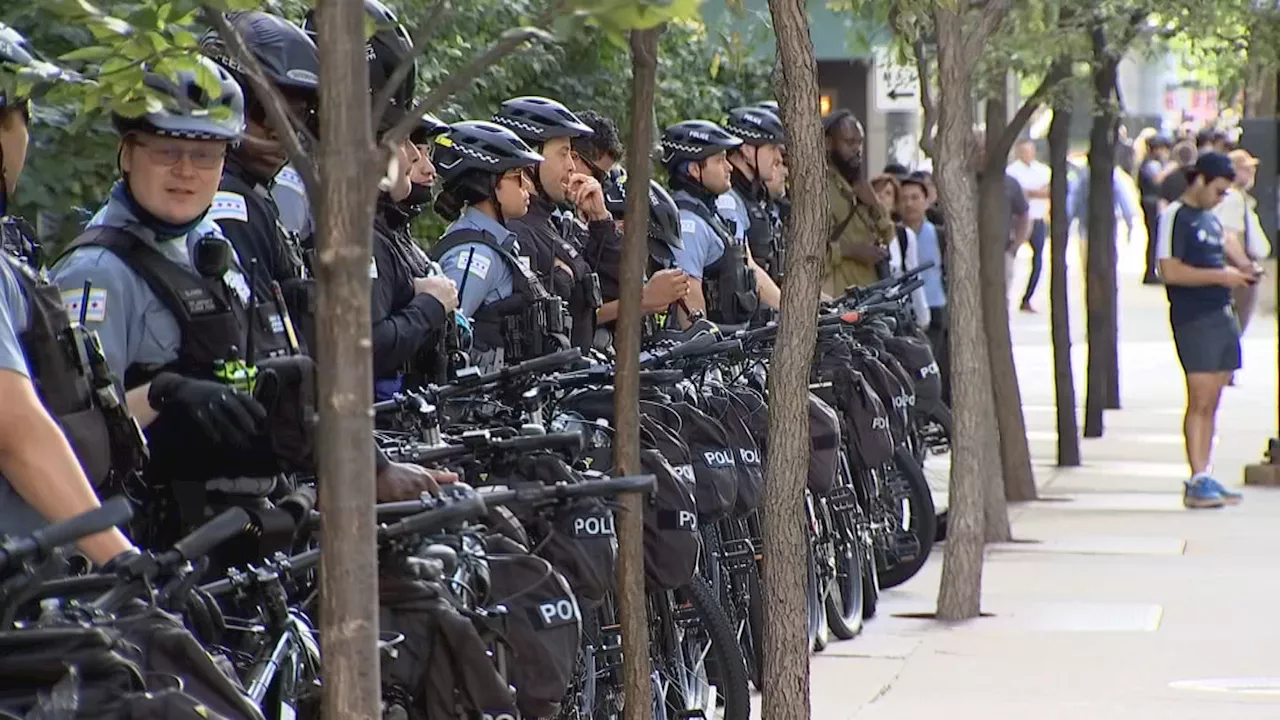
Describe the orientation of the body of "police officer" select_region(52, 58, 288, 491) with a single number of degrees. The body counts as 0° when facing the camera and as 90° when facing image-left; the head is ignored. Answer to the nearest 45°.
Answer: approximately 315°

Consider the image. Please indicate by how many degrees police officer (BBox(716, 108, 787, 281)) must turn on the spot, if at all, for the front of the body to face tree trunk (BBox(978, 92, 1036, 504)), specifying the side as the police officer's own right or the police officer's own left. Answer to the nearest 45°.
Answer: approximately 45° to the police officer's own left

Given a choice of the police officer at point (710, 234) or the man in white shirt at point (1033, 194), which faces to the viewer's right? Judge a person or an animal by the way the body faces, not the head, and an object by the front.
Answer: the police officer

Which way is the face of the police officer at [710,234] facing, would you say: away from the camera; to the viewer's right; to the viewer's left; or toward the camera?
to the viewer's right

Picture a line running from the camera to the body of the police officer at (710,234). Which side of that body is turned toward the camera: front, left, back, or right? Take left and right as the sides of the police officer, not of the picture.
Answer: right

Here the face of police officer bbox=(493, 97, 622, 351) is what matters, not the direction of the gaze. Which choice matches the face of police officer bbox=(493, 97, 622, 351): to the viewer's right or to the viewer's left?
to the viewer's right

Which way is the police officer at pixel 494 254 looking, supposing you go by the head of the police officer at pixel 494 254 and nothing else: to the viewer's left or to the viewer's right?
to the viewer's right

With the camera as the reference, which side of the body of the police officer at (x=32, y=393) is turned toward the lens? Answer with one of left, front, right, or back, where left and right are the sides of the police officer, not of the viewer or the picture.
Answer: right
